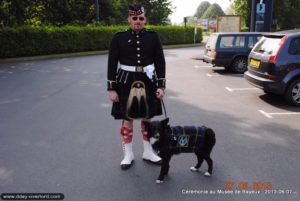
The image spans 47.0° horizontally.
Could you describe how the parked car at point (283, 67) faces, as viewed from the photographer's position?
facing away from the viewer and to the right of the viewer

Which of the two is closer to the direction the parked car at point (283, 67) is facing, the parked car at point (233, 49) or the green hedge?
the parked car

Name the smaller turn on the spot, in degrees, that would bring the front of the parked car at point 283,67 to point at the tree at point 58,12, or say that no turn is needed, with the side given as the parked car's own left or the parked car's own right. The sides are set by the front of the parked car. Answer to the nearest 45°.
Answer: approximately 90° to the parked car's own left

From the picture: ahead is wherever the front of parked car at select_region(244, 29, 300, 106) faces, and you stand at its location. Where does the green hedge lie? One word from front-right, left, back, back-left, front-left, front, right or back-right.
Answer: left

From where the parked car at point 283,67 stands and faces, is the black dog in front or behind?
behind

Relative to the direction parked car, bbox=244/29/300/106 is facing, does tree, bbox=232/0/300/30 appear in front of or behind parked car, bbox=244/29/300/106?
in front

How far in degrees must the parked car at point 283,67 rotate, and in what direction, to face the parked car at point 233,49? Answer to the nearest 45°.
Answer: approximately 45° to its left
